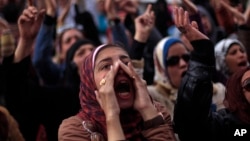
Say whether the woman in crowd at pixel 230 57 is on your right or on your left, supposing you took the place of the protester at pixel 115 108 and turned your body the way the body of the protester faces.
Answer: on your left

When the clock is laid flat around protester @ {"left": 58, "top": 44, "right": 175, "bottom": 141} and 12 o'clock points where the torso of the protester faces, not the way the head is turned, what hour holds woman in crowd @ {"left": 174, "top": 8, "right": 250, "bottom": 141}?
The woman in crowd is roughly at 10 o'clock from the protester.

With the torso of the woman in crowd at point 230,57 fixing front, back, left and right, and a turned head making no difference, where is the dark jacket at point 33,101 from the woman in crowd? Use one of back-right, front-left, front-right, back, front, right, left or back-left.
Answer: right

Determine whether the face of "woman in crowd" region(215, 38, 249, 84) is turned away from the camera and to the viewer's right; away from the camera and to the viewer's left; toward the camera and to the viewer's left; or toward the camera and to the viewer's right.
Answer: toward the camera and to the viewer's right

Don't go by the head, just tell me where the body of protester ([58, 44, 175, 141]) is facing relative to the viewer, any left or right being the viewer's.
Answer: facing the viewer and to the right of the viewer

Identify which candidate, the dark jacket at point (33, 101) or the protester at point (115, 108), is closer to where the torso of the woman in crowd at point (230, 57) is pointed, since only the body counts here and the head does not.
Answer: the protester
